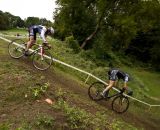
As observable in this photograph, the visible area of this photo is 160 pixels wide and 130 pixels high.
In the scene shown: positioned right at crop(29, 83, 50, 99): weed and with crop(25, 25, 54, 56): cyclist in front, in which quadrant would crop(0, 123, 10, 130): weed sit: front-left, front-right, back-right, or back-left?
back-left

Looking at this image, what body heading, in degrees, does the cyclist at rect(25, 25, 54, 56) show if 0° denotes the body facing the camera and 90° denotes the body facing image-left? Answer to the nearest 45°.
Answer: approximately 270°
